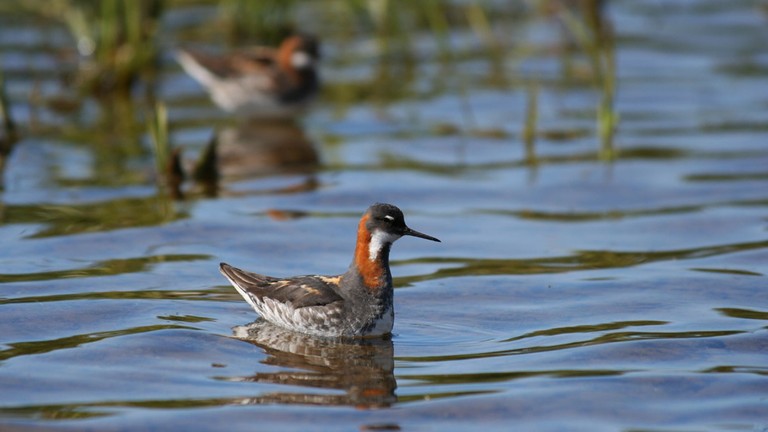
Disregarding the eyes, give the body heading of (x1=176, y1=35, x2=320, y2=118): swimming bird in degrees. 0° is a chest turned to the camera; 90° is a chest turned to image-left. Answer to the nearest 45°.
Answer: approximately 270°

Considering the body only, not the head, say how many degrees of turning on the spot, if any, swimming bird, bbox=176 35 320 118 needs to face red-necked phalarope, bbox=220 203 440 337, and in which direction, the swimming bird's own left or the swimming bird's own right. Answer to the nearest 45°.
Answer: approximately 90° to the swimming bird's own right

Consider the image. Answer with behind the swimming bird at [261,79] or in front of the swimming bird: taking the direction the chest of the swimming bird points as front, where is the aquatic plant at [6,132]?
behind

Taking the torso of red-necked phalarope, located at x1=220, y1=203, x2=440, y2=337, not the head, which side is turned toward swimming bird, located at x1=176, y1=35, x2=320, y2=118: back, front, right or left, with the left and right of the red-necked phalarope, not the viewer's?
left

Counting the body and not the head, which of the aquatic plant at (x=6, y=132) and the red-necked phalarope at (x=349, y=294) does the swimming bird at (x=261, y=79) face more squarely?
the red-necked phalarope

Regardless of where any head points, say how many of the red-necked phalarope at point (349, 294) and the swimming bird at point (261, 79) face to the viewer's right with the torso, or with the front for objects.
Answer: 2

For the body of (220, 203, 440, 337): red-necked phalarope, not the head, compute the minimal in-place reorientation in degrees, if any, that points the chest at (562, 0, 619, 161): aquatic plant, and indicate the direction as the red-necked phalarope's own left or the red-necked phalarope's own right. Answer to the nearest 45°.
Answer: approximately 45° to the red-necked phalarope's own left

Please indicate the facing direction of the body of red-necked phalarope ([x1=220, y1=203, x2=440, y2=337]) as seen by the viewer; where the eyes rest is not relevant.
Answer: to the viewer's right

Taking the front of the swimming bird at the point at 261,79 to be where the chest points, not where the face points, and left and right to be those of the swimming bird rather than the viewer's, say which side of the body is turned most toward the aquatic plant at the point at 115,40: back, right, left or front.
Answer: back
